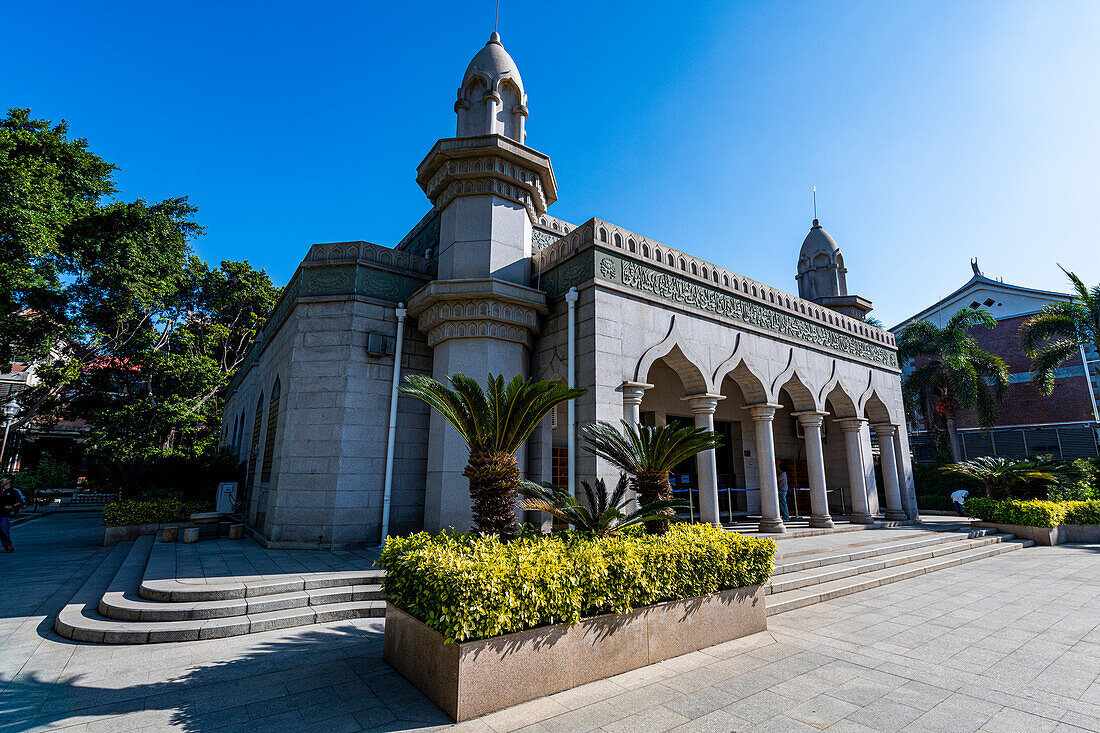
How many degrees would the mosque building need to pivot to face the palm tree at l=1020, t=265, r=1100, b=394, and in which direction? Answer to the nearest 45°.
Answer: approximately 90° to its left

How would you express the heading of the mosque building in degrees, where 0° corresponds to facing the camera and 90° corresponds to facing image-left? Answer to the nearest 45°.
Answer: approximately 315°

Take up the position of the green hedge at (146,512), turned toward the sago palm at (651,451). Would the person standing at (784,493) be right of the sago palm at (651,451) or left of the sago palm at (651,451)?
left

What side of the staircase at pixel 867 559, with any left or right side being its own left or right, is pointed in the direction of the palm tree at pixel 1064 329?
left

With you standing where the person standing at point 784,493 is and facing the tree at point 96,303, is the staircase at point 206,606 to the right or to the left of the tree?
left

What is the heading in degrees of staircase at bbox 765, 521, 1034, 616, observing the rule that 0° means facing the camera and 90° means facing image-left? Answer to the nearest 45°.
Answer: approximately 315°

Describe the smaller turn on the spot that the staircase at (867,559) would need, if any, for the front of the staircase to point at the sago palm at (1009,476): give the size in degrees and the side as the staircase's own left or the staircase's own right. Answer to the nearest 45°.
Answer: approximately 90° to the staircase's own left

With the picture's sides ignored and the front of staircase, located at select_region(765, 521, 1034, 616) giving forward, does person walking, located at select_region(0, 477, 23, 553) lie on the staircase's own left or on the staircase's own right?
on the staircase's own right

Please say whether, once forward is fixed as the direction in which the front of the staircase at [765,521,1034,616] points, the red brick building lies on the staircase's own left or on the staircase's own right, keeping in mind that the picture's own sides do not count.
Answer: on the staircase's own left

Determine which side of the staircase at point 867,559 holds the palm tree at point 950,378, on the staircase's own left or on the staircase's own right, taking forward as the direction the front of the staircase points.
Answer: on the staircase's own left

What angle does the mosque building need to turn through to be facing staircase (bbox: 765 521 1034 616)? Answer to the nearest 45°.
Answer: approximately 45° to its left

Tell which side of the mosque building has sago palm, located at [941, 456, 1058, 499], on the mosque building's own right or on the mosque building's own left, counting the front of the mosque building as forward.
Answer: on the mosque building's own left

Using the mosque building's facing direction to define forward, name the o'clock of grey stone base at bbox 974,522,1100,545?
The grey stone base is roughly at 10 o'clock from the mosque building.

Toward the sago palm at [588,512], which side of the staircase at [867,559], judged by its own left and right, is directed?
right
